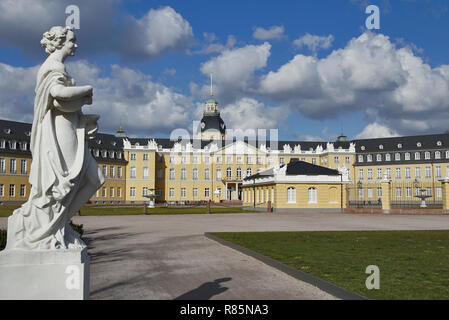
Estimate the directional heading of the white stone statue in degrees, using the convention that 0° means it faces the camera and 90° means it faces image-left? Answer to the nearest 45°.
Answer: approximately 270°
